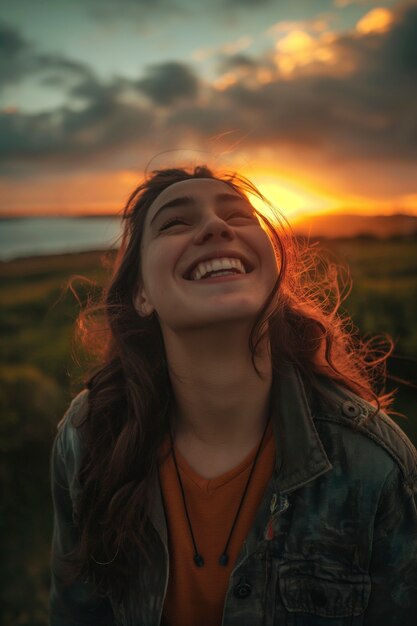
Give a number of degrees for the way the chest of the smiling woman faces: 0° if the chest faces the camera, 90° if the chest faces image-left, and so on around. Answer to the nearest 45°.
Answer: approximately 0°
